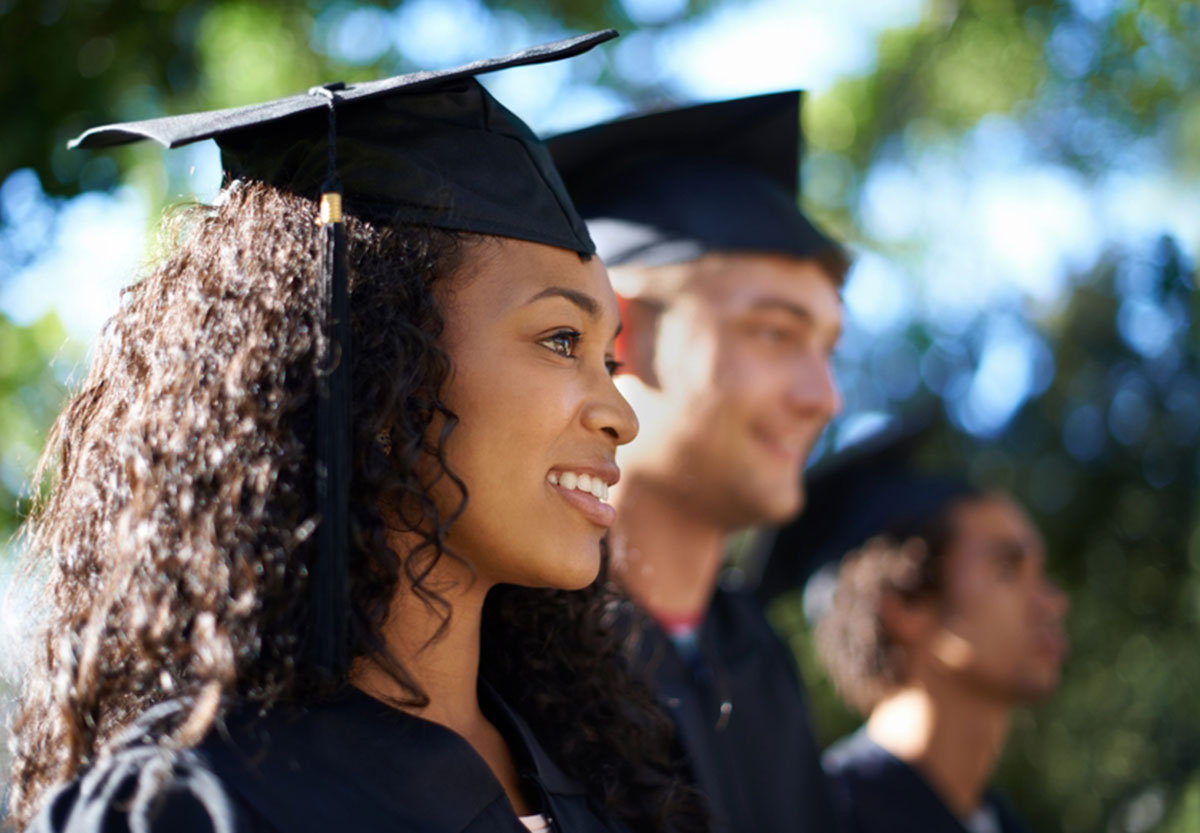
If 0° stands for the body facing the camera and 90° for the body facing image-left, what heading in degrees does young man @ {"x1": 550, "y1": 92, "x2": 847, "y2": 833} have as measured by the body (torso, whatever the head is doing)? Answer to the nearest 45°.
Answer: approximately 315°

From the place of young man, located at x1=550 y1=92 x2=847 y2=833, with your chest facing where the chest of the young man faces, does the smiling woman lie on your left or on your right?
on your right

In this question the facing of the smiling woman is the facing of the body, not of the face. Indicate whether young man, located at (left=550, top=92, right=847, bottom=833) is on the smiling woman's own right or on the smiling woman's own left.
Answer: on the smiling woman's own left

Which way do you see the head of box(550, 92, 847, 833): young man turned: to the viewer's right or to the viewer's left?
to the viewer's right

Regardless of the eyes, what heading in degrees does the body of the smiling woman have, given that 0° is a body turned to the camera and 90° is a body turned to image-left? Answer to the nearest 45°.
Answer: approximately 315°
